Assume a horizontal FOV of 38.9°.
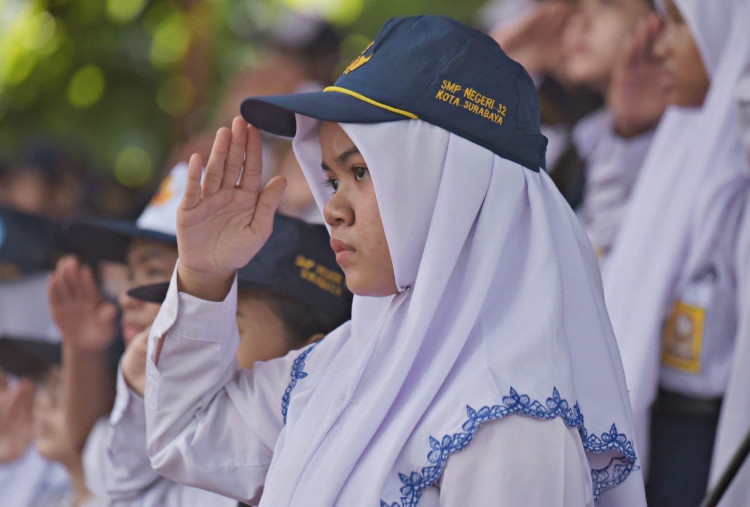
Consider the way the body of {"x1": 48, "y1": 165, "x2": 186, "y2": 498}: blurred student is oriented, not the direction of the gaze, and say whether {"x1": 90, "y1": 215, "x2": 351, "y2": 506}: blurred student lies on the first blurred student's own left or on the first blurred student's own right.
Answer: on the first blurred student's own left

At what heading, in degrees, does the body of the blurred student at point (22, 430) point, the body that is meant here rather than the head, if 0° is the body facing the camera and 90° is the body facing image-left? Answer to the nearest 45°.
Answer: approximately 45°

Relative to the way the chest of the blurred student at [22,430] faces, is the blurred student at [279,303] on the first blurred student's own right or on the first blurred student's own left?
on the first blurred student's own left

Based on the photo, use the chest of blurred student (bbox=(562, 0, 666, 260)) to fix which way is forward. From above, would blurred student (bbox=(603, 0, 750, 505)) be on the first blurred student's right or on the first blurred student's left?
on the first blurred student's left

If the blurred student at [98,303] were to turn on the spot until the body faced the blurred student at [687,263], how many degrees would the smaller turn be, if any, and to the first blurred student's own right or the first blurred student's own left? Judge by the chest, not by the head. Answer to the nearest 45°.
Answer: approximately 135° to the first blurred student's own left

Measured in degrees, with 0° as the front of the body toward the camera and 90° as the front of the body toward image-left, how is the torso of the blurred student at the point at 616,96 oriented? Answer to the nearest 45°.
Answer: approximately 45°

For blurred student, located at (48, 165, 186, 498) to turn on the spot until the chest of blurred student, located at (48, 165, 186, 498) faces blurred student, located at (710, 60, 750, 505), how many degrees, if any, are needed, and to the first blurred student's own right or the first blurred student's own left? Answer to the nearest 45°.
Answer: approximately 180°

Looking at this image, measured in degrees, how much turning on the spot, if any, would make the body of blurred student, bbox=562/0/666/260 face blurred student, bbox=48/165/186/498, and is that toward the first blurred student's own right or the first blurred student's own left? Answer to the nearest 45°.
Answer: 0° — they already face them

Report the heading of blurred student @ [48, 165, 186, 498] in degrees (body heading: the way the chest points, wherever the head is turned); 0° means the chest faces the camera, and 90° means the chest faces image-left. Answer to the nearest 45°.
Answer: approximately 45°

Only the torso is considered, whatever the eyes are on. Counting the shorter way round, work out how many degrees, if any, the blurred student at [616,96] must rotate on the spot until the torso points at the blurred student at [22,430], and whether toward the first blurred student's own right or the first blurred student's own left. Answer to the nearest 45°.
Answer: approximately 45° to the first blurred student's own right

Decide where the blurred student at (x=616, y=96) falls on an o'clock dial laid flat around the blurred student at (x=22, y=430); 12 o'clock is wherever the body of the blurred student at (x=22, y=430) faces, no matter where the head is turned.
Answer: the blurred student at (x=616, y=96) is roughly at 8 o'clock from the blurred student at (x=22, y=430).

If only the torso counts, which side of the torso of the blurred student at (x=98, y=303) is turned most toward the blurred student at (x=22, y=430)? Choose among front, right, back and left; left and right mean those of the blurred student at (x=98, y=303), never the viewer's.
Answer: right
